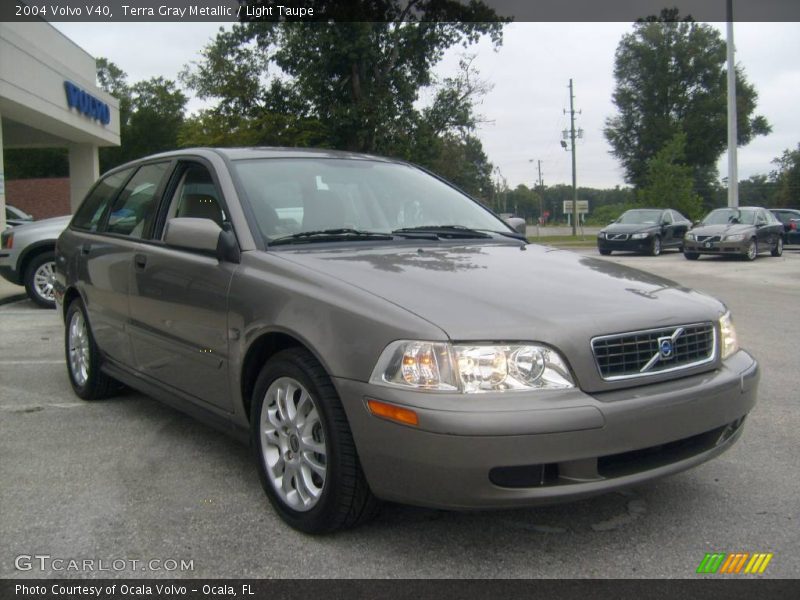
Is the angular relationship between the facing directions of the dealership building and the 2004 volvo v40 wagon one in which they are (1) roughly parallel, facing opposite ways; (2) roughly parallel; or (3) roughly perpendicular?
roughly parallel

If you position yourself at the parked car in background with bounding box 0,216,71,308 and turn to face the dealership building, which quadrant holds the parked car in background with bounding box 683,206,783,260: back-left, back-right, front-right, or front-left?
front-right

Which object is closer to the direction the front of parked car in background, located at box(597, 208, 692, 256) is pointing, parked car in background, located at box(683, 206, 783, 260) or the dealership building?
the dealership building

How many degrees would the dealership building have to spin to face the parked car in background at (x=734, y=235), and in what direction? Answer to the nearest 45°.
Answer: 0° — it already faces it

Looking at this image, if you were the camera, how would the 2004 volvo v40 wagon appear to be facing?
facing the viewer and to the right of the viewer

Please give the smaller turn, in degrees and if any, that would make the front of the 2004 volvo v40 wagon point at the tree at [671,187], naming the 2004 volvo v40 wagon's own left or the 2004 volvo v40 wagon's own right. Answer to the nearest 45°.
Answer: approximately 135° to the 2004 volvo v40 wagon's own left

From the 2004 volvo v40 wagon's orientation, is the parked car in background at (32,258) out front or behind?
behind

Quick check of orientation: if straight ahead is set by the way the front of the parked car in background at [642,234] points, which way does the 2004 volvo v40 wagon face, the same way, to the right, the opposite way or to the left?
to the left

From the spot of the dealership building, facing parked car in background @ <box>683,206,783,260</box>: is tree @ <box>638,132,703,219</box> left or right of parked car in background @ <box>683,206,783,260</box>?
left

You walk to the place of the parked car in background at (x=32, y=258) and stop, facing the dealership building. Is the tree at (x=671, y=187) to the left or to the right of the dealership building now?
right

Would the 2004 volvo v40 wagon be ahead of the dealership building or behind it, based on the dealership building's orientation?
ahead

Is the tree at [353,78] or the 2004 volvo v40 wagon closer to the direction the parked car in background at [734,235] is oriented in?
the 2004 volvo v40 wagon

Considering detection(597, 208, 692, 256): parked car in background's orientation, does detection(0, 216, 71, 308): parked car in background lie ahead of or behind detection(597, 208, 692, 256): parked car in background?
ahead

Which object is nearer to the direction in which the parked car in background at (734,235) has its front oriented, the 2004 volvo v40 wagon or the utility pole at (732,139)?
the 2004 volvo v40 wagon

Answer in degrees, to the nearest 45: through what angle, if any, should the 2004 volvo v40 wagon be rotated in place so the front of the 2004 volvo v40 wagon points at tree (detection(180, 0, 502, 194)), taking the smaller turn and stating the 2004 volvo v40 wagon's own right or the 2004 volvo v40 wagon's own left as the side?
approximately 135° to the 2004 volvo v40 wagon's own left

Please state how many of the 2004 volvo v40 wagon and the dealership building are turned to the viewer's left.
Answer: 0

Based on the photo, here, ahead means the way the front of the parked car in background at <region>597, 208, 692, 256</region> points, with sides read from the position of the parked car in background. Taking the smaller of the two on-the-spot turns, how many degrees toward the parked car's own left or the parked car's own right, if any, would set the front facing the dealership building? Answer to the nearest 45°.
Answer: approximately 45° to the parked car's own right
